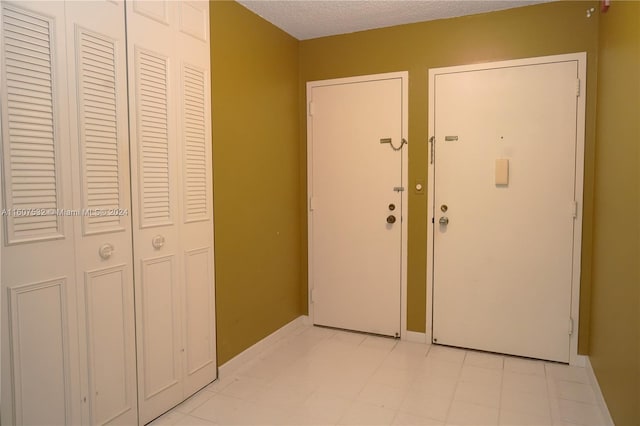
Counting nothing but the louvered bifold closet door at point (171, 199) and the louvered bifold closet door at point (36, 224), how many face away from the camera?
0

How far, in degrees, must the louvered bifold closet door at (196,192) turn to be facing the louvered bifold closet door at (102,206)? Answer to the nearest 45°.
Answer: approximately 90° to its right

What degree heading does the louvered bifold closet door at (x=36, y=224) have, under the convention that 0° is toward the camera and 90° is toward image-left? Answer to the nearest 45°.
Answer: approximately 315°

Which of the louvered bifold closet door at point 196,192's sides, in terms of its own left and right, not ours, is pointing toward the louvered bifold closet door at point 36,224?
right

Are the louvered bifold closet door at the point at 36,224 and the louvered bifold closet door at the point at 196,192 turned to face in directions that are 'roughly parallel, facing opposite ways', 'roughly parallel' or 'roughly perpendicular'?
roughly parallel

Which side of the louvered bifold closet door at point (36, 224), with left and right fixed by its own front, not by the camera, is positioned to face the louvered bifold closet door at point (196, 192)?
left

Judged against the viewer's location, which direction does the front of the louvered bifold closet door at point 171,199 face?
facing the viewer and to the right of the viewer

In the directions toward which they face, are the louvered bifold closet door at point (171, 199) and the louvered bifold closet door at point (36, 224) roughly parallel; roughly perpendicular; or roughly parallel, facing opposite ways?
roughly parallel
